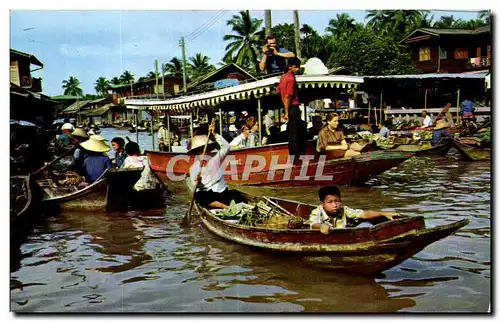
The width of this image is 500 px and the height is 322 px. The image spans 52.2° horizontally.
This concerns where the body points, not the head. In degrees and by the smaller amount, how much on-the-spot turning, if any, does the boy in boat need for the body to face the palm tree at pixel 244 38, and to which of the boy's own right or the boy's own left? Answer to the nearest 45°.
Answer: approximately 135° to the boy's own right

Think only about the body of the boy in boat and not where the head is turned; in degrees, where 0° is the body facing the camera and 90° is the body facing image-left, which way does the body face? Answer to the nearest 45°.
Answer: approximately 0°

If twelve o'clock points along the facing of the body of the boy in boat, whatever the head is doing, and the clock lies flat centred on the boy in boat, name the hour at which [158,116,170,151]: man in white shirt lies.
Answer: The man in white shirt is roughly at 5 o'clock from the boy in boat.

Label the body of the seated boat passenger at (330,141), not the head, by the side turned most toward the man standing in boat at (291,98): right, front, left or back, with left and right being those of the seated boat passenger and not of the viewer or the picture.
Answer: back

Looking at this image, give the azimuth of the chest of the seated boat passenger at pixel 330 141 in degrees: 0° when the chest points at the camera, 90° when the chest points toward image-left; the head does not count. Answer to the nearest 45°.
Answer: approximately 315°

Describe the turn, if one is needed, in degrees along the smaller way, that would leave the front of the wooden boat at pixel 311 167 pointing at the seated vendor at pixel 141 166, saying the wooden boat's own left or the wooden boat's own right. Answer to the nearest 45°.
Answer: approximately 180°

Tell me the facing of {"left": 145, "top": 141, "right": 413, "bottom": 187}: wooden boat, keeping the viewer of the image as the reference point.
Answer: facing to the right of the viewer
